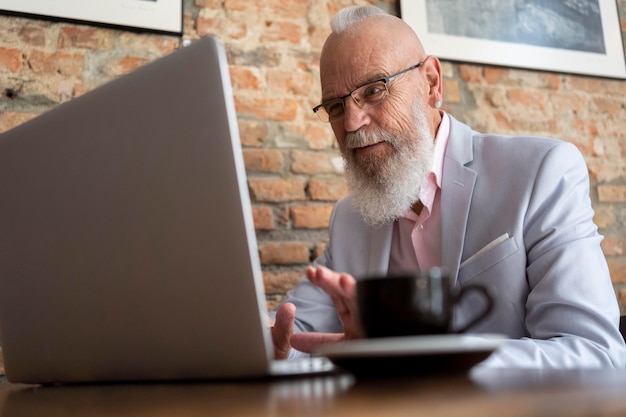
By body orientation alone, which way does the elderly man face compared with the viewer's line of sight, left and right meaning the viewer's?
facing the viewer and to the left of the viewer

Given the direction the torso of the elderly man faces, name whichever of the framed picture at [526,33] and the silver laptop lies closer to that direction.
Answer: the silver laptop

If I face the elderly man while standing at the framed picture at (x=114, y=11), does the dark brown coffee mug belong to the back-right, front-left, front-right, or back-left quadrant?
front-right

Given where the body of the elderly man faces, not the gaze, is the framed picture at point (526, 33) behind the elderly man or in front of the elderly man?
behind

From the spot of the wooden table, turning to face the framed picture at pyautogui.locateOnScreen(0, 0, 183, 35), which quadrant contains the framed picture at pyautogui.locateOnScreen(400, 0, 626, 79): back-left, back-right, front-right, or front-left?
front-right

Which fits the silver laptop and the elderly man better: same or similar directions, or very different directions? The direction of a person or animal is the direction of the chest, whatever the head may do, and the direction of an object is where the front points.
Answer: very different directions

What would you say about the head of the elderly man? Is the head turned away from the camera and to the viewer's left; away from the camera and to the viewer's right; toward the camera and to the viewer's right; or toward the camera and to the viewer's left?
toward the camera and to the viewer's left

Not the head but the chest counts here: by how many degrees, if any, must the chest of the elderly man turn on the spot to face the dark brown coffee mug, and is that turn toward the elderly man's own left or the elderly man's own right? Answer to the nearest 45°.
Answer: approximately 45° to the elderly man's own left

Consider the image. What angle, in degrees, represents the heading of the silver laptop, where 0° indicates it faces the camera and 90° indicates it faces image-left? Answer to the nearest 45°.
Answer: approximately 225°

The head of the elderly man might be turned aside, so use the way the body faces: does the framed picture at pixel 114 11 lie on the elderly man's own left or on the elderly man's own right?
on the elderly man's own right

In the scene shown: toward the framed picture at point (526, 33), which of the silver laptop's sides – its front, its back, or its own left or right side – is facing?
front
